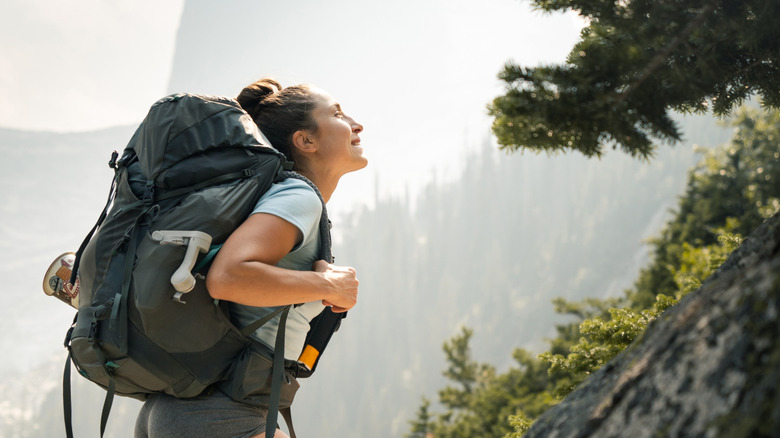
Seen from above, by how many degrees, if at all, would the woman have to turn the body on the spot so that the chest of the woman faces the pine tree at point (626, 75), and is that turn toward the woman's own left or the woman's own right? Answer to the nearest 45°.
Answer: approximately 45° to the woman's own right

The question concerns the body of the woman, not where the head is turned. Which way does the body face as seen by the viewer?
to the viewer's right
